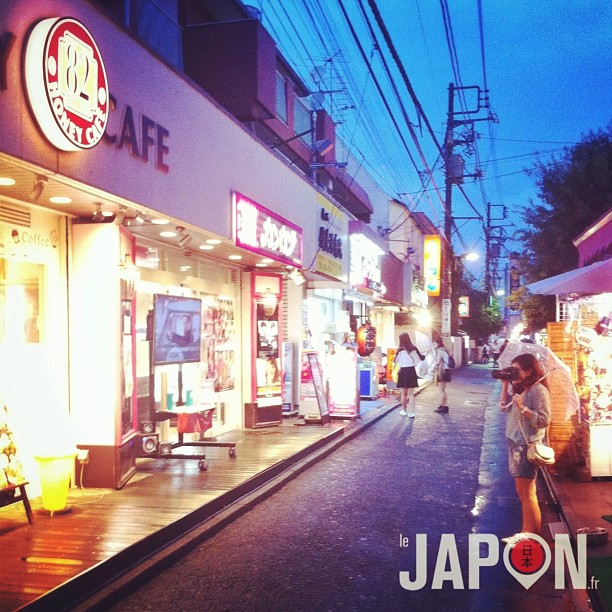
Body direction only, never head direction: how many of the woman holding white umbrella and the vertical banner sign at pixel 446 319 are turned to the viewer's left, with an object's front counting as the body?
1

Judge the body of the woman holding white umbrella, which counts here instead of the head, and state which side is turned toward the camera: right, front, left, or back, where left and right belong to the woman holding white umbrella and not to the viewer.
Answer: left

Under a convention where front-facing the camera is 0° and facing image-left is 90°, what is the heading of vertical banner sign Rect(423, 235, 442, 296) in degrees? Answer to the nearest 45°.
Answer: approximately 0°

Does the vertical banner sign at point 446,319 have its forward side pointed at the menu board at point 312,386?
yes

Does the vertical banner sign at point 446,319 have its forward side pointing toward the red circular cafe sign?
yes

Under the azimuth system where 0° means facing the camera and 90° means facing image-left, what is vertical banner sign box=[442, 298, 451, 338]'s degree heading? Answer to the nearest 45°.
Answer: approximately 0°

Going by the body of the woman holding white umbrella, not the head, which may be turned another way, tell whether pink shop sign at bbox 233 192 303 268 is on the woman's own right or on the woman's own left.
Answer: on the woman's own right

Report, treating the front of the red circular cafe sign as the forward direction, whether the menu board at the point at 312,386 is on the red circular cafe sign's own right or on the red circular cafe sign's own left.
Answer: on the red circular cafe sign's own left

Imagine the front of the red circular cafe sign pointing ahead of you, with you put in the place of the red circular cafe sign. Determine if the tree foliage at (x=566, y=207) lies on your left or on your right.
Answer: on your left
